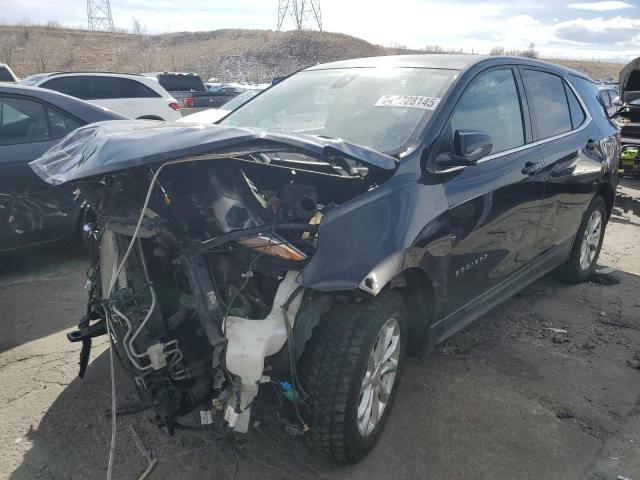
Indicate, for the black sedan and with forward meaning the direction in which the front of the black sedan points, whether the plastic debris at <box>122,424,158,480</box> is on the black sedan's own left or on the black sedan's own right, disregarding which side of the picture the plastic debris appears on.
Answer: on the black sedan's own left

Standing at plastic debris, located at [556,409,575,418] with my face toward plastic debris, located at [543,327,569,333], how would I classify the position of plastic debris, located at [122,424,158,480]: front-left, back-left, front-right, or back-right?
back-left

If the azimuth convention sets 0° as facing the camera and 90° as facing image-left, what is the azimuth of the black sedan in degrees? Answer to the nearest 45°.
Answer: approximately 90°

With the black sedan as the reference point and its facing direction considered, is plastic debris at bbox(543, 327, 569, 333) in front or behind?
behind

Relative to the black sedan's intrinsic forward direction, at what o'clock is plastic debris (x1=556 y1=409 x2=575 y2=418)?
The plastic debris is roughly at 8 o'clock from the black sedan.

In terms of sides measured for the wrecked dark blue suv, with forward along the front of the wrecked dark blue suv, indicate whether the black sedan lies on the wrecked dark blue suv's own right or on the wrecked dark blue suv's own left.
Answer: on the wrecked dark blue suv's own right
